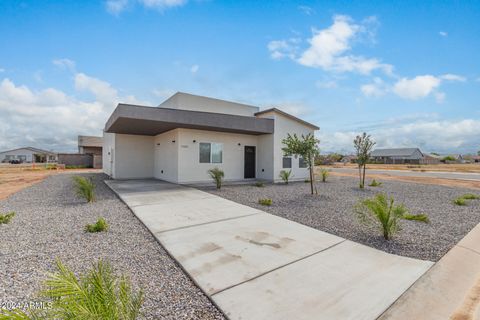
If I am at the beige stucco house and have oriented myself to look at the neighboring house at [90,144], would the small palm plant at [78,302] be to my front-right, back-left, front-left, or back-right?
back-left

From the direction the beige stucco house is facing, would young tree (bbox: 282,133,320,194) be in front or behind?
in front

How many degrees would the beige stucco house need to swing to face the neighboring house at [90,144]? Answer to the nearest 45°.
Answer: approximately 180°

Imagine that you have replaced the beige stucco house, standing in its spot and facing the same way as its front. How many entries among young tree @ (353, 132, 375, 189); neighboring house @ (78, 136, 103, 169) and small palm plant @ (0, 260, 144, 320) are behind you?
1

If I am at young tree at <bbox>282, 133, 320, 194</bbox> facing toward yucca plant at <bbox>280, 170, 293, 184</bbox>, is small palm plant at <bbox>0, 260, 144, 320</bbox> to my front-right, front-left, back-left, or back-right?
back-left

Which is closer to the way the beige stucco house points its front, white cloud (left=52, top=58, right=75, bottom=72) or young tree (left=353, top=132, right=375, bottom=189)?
the young tree

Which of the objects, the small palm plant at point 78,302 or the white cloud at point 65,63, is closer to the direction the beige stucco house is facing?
the small palm plant

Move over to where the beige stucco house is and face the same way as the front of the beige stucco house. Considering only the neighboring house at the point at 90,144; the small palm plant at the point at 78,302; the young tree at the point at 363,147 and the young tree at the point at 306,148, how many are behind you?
1

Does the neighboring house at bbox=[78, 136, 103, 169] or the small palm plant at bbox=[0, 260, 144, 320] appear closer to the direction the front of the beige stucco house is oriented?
the small palm plant

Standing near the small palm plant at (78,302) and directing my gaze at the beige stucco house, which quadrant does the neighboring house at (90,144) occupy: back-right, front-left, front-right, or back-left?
front-left

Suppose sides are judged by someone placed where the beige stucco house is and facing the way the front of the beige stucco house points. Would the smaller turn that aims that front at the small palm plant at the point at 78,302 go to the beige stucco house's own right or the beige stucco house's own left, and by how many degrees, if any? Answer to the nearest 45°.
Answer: approximately 45° to the beige stucco house's own right

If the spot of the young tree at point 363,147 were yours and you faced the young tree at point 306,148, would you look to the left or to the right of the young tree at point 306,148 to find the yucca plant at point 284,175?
right

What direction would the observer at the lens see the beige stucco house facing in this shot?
facing the viewer and to the right of the viewer

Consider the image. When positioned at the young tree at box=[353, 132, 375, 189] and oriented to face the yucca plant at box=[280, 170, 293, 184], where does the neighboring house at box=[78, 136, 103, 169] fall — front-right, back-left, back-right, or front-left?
front-right
